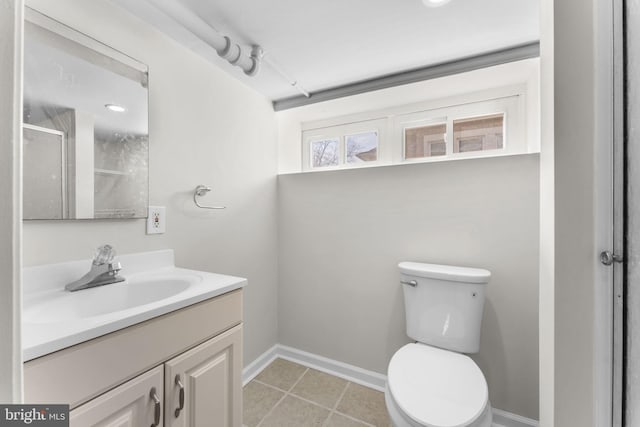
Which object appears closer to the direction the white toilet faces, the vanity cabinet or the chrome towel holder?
the vanity cabinet

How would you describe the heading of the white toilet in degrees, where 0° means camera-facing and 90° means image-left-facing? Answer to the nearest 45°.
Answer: approximately 0°

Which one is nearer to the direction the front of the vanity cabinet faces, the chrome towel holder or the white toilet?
the white toilet

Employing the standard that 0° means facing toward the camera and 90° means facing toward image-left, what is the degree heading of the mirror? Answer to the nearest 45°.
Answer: approximately 315°

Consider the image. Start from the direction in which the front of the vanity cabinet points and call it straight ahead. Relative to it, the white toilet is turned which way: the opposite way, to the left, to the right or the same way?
to the right

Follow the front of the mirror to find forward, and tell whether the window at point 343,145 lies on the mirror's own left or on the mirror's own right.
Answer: on the mirror's own left

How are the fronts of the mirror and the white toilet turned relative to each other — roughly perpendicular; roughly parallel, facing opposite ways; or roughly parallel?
roughly perpendicular
